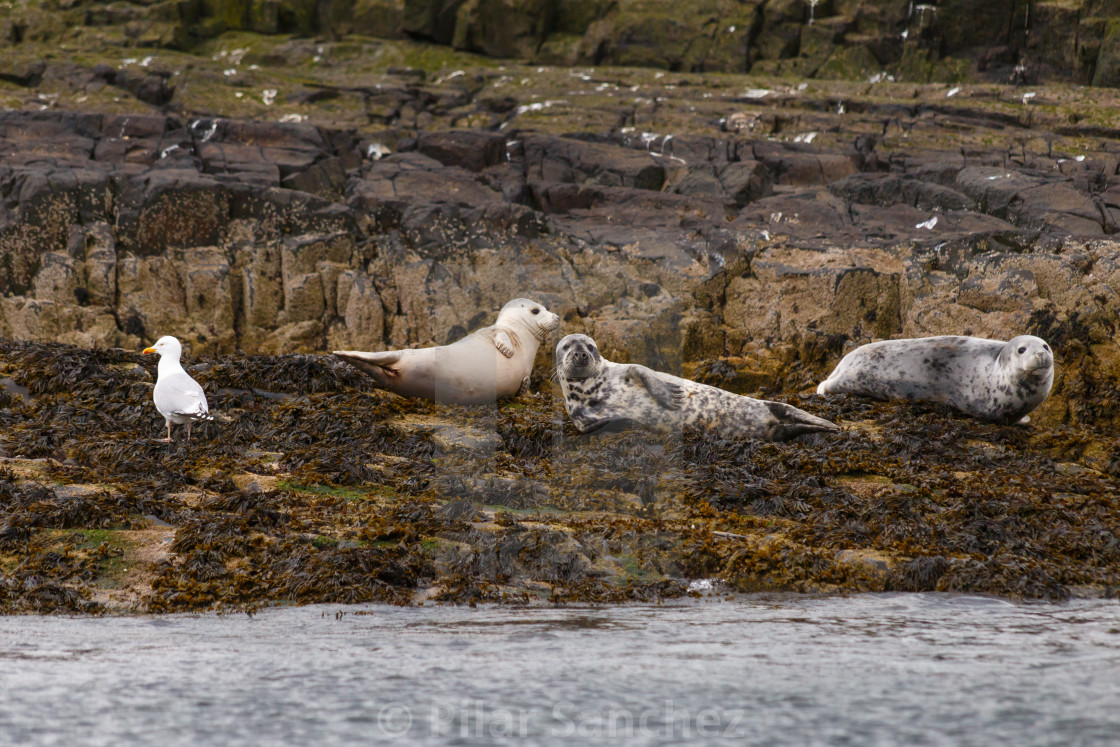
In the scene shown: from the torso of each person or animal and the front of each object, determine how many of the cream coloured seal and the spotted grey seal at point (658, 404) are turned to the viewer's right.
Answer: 1

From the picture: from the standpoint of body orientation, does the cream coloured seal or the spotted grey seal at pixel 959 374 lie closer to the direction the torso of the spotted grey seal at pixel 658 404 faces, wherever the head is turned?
the cream coloured seal

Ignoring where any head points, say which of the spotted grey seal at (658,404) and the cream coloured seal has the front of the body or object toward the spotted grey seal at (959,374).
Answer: the cream coloured seal

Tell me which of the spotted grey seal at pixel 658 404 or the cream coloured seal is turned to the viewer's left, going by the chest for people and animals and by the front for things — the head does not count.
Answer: the spotted grey seal

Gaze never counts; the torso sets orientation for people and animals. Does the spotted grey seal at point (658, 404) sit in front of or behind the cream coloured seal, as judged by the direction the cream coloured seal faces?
in front

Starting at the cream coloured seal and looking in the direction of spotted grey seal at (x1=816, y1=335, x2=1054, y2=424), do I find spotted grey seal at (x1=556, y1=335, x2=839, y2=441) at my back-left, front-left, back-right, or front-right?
front-right

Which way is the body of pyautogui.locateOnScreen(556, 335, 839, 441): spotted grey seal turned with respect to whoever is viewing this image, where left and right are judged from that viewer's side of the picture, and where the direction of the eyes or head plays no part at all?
facing to the left of the viewer

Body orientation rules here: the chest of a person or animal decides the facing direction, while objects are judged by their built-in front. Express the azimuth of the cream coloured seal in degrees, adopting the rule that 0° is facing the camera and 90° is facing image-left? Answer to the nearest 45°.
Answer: approximately 270°

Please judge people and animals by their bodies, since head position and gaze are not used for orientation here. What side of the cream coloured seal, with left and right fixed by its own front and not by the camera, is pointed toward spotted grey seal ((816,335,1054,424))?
front

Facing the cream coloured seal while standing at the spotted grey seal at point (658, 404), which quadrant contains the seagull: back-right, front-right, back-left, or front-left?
front-left

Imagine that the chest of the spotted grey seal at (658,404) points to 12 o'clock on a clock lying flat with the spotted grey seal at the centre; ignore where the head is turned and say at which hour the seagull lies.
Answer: The seagull is roughly at 11 o'clock from the spotted grey seal.

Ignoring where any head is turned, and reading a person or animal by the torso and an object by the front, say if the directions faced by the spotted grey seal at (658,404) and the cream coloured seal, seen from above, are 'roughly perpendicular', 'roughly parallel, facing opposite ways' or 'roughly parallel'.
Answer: roughly parallel, facing opposite ways
